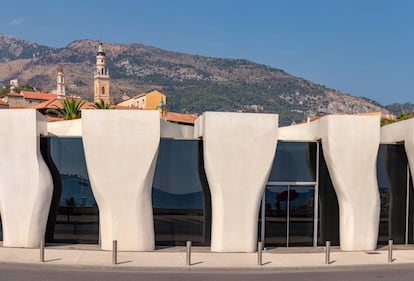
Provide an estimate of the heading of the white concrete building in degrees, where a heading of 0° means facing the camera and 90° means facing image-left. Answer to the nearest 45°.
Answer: approximately 0°
